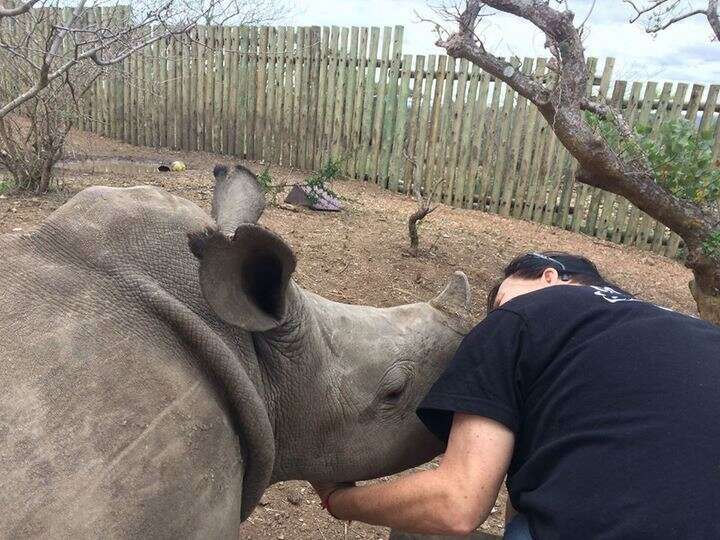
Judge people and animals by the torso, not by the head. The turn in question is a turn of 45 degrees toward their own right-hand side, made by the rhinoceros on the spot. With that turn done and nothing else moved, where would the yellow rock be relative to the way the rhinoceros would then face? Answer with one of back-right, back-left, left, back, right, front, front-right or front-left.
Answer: back-left

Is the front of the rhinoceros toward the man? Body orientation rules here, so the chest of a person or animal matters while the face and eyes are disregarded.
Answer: yes

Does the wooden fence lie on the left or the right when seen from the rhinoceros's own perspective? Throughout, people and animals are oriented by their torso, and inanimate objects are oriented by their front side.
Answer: on its left

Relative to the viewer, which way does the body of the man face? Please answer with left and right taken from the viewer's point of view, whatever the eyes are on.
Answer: facing away from the viewer and to the left of the viewer

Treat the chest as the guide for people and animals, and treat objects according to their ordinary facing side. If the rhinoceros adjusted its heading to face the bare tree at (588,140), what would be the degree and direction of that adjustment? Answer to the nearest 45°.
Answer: approximately 45° to its left

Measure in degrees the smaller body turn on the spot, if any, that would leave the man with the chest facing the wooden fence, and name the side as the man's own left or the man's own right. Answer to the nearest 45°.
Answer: approximately 45° to the man's own right

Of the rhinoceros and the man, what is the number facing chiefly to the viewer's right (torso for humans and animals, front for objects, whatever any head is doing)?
1

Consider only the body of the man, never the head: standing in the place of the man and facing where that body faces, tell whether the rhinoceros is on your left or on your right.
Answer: on your left

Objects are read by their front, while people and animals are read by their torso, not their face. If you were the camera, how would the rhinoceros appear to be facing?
facing to the right of the viewer
